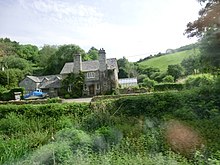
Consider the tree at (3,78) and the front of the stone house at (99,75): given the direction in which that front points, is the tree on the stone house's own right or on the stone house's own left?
on the stone house's own right

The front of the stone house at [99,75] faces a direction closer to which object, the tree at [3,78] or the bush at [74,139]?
the bush

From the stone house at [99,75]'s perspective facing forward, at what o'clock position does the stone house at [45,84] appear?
the stone house at [45,84] is roughly at 4 o'clock from the stone house at [99,75].

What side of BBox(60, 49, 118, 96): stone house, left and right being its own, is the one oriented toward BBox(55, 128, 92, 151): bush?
front

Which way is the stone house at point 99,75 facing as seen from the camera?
toward the camera

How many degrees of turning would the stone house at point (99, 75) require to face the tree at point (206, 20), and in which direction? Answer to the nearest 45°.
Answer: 0° — it already faces it

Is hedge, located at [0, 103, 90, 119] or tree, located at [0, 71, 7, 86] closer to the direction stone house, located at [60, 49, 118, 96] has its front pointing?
the hedge

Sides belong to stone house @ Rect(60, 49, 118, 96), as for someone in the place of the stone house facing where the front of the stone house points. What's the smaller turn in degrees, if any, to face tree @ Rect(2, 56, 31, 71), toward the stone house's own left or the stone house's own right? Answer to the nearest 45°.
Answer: approximately 135° to the stone house's own right

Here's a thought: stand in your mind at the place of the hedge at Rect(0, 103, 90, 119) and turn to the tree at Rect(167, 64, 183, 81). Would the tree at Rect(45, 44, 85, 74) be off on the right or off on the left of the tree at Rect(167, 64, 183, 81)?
left
